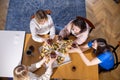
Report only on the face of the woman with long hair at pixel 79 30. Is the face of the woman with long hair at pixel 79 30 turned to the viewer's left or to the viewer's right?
to the viewer's left

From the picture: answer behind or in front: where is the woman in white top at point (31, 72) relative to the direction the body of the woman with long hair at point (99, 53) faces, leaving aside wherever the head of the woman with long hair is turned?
in front

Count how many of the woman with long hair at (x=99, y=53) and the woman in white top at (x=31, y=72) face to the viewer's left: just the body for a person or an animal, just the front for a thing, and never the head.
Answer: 1

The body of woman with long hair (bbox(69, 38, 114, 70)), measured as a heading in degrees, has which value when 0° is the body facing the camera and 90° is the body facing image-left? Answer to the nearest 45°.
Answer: approximately 90°

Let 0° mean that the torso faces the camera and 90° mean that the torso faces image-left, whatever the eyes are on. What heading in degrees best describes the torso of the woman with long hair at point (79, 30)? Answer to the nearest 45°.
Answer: approximately 45°

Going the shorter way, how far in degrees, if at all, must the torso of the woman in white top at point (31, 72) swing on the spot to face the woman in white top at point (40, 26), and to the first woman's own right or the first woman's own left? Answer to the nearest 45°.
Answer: approximately 45° to the first woman's own left

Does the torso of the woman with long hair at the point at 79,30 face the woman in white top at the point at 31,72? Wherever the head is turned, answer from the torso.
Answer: yes

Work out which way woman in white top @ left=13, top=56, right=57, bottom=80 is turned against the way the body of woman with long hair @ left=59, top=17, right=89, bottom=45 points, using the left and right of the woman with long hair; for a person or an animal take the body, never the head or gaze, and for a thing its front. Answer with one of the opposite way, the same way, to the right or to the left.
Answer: the opposite way

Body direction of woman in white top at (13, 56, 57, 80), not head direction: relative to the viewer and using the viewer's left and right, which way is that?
facing away from the viewer and to the right of the viewer
